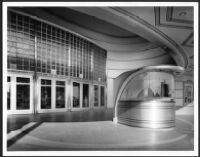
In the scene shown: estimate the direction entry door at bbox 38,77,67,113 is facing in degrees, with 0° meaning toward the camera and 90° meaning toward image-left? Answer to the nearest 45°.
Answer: approximately 315°

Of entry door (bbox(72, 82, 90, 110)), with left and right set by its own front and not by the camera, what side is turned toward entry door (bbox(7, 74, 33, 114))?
right

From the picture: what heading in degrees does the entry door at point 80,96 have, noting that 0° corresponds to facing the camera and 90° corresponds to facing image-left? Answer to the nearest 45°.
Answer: approximately 315°

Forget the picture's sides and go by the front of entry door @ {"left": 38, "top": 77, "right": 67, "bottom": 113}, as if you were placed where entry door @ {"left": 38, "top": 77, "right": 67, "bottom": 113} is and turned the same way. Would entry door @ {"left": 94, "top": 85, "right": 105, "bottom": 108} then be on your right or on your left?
on your left

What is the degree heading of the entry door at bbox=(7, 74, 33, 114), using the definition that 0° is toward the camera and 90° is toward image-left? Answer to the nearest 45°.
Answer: approximately 315°

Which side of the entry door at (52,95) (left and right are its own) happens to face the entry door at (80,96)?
left
